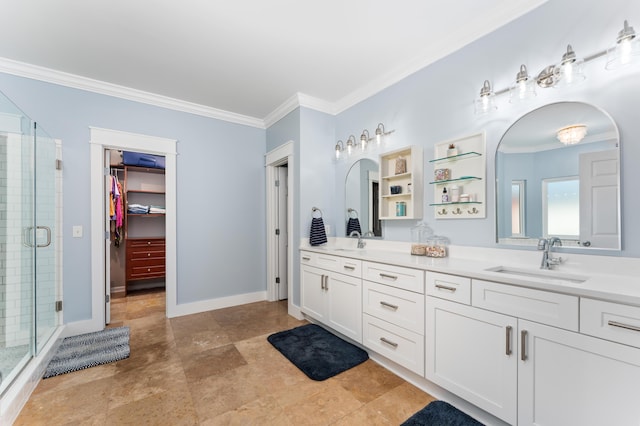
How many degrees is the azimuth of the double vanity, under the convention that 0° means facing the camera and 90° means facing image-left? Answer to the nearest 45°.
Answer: approximately 45°

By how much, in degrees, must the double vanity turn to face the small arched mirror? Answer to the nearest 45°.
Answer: approximately 90° to its right

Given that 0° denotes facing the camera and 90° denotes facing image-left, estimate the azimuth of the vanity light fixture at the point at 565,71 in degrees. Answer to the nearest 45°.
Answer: approximately 45°

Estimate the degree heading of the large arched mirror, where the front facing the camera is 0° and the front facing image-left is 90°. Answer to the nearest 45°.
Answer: approximately 45°
